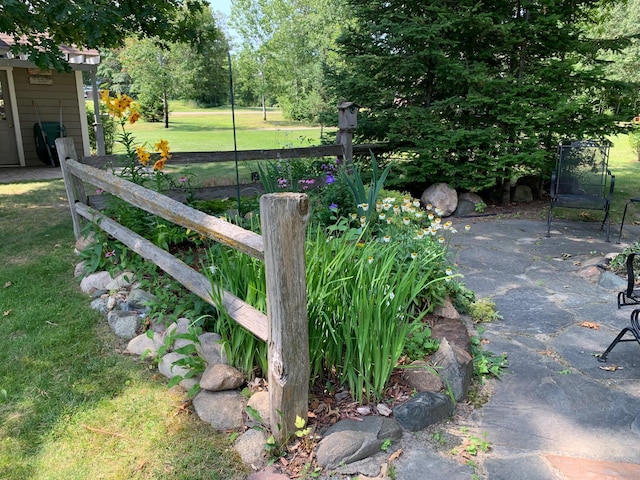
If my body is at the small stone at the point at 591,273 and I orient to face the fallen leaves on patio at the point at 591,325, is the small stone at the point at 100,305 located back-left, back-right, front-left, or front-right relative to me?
front-right

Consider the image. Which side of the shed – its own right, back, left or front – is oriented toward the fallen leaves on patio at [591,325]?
front

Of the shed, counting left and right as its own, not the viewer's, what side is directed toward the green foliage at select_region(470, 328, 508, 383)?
front

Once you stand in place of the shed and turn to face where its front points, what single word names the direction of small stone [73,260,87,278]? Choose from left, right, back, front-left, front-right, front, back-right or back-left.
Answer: front

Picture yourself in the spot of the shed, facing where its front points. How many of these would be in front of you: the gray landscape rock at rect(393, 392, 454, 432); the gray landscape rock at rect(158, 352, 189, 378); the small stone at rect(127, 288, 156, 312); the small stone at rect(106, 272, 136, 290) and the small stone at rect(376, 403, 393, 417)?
5

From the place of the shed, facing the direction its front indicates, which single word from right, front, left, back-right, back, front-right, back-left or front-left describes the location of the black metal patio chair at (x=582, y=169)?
front-left

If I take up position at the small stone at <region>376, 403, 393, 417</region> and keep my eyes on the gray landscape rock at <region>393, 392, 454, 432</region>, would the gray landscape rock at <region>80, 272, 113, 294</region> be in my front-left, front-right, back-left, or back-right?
back-left

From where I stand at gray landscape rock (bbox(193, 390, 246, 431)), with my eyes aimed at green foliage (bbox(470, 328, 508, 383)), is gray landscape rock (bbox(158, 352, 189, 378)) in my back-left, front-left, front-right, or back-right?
back-left

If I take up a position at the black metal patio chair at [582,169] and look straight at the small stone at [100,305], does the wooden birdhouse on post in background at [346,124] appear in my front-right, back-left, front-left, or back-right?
front-right

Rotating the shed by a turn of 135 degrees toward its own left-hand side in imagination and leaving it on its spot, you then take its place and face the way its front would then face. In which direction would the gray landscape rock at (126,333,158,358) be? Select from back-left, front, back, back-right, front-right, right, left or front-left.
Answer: back-right

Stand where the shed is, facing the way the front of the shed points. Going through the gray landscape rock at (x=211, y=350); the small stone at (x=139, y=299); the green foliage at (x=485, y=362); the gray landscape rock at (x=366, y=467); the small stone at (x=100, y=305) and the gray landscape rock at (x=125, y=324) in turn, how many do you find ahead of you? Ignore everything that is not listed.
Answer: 6

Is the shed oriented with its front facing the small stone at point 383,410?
yes

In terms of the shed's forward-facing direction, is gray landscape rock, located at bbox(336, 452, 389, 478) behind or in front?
in front

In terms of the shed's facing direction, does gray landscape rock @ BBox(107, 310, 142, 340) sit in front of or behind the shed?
in front

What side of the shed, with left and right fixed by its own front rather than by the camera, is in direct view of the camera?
front

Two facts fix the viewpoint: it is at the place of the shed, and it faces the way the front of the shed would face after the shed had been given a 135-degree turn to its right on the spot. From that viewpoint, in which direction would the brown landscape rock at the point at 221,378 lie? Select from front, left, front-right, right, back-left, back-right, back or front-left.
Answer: back-left

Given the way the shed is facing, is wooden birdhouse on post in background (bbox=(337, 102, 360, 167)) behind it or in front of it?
in front

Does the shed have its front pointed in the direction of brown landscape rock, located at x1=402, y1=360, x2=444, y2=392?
yes

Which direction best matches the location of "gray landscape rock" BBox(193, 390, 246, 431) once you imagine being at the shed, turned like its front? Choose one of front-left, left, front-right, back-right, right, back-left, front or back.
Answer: front

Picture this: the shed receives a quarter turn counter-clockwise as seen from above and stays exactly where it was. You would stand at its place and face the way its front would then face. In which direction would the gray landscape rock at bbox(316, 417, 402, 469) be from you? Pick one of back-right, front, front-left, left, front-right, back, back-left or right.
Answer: right
